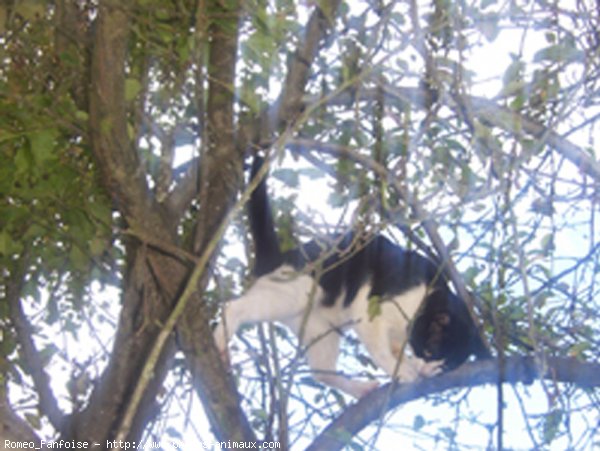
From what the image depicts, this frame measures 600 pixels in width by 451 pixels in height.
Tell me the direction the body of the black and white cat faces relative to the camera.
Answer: to the viewer's right
